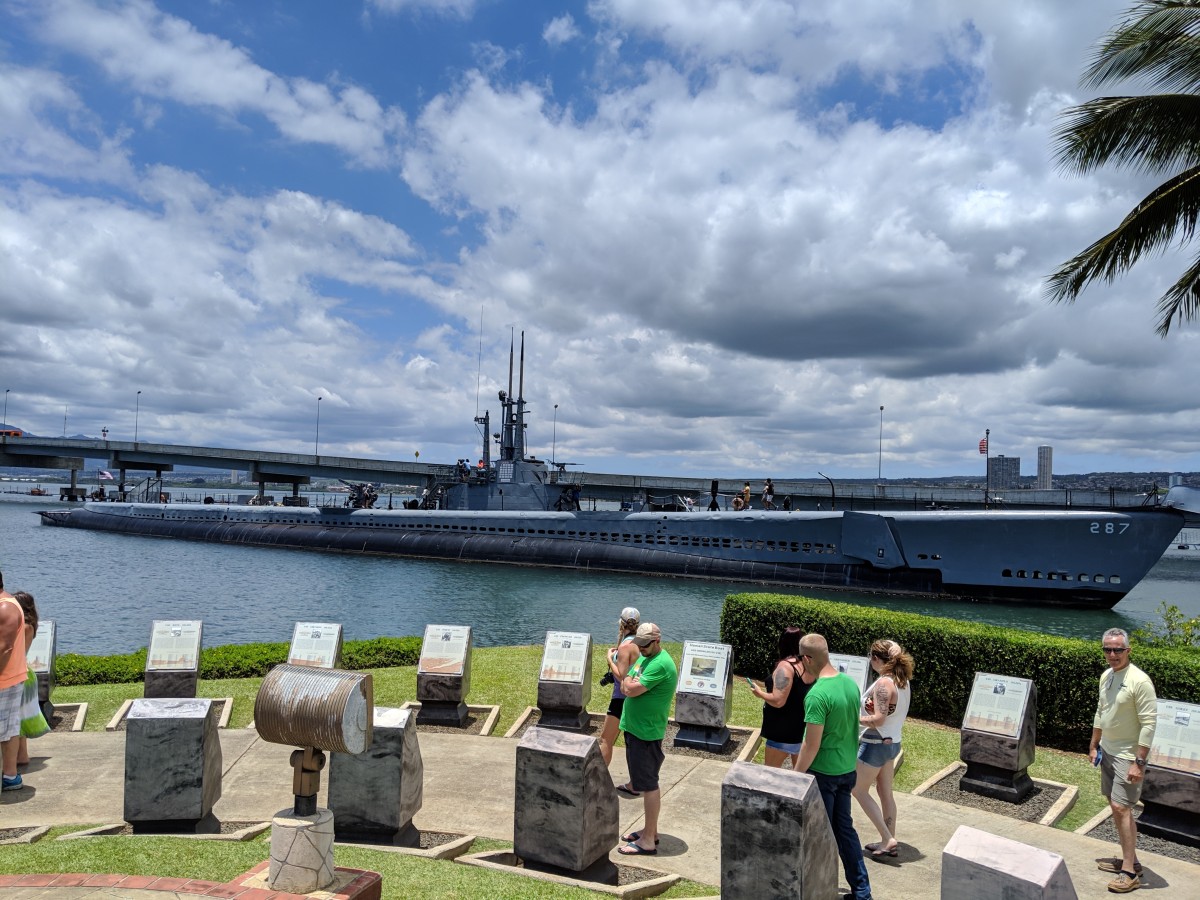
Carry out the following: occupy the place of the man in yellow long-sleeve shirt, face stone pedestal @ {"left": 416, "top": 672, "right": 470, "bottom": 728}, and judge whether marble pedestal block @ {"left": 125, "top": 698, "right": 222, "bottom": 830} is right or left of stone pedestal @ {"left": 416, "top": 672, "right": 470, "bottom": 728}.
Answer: left

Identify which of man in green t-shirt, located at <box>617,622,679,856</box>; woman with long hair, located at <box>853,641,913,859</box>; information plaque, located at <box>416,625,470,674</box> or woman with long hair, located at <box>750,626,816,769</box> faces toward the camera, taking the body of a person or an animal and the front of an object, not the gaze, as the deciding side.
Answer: the information plaque

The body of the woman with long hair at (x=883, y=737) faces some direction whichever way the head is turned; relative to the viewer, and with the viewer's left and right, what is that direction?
facing to the left of the viewer

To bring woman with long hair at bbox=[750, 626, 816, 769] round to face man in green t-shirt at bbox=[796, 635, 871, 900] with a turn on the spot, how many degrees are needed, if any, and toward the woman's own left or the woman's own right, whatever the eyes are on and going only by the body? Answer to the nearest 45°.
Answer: approximately 135° to the woman's own left

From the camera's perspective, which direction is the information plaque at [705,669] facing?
toward the camera

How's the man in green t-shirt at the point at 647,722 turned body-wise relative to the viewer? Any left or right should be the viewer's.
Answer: facing to the left of the viewer

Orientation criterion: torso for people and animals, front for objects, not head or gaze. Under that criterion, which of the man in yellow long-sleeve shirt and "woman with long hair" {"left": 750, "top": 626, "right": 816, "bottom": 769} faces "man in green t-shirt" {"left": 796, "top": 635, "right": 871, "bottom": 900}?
the man in yellow long-sleeve shirt

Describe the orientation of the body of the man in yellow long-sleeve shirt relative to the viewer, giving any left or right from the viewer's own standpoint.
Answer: facing the viewer and to the left of the viewer

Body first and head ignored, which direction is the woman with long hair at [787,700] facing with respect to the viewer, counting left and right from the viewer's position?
facing away from the viewer and to the left of the viewer

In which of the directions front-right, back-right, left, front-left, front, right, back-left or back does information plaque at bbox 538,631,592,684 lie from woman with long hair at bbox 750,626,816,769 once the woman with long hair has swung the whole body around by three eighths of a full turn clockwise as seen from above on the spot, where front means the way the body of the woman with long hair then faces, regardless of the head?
back-left

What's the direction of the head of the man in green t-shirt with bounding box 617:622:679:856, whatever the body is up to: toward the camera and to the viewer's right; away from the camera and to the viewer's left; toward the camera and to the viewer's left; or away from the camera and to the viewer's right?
toward the camera and to the viewer's left

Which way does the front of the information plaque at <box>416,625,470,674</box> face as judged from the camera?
facing the viewer
